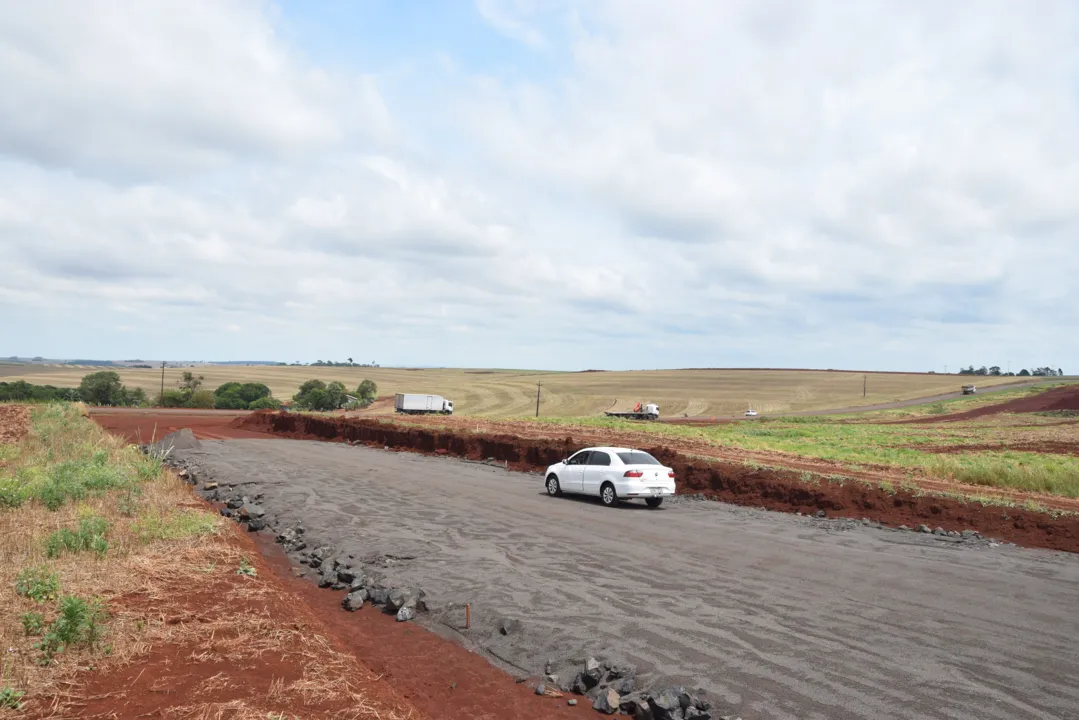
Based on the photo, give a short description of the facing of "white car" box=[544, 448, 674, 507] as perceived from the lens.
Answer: facing away from the viewer and to the left of the viewer

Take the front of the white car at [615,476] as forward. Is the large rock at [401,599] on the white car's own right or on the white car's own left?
on the white car's own left

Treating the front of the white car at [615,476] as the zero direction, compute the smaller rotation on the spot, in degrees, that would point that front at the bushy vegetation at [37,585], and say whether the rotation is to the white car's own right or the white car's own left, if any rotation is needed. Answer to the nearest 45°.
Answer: approximately 90° to the white car's own left

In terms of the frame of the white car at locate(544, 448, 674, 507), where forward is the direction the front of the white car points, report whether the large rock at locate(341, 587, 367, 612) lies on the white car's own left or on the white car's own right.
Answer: on the white car's own left

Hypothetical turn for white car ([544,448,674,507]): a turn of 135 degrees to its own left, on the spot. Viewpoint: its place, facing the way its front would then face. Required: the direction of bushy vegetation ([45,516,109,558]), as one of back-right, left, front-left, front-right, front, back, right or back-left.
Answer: front-right

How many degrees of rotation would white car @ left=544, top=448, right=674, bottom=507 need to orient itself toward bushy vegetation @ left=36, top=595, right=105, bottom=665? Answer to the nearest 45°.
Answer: approximately 135° to its left

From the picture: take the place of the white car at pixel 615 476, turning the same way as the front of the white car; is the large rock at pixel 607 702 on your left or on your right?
on your left
